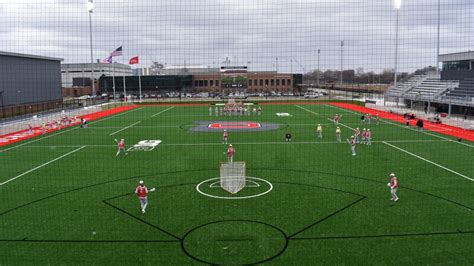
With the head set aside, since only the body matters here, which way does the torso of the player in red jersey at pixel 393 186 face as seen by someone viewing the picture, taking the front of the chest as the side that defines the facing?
to the viewer's left

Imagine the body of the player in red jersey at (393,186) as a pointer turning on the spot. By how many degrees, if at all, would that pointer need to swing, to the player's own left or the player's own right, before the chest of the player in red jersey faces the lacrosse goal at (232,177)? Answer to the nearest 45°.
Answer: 0° — they already face it

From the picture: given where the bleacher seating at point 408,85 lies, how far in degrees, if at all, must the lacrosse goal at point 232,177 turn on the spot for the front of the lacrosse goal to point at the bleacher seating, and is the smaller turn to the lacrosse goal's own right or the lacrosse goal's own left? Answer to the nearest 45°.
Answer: approximately 45° to the lacrosse goal's own right

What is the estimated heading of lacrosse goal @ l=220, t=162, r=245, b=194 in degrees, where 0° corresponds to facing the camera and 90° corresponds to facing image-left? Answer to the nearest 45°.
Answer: approximately 180°

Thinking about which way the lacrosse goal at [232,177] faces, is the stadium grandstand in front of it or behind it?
in front

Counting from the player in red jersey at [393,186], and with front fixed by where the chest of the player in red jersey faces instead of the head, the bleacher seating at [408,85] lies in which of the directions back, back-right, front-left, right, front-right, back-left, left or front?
right

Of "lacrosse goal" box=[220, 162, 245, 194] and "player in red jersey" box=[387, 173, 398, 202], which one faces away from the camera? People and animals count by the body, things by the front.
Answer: the lacrosse goal

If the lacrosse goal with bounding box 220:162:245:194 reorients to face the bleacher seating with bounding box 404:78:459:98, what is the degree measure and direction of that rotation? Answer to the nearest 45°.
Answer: approximately 45° to its right

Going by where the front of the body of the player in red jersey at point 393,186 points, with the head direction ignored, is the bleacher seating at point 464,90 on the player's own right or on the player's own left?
on the player's own right

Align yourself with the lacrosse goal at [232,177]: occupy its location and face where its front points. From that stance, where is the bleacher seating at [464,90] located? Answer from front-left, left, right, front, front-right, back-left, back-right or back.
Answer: front-right

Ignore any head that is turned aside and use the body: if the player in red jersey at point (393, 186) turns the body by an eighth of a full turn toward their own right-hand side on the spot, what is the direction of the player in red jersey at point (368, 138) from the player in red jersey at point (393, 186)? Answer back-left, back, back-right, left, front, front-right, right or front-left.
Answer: front-right

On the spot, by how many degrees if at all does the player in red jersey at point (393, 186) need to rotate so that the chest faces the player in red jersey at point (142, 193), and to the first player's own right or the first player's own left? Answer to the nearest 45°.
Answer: approximately 45° to the first player's own left

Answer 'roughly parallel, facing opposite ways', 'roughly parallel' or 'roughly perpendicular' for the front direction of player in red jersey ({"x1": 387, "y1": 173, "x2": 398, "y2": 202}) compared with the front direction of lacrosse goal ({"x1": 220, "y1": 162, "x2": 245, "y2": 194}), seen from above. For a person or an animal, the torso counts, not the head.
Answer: roughly perpendicular

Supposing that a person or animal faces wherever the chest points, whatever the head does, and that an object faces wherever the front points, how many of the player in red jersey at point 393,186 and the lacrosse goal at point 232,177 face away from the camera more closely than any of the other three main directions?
1

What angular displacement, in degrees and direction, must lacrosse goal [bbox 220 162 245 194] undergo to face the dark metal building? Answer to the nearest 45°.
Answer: approximately 45° to its left
